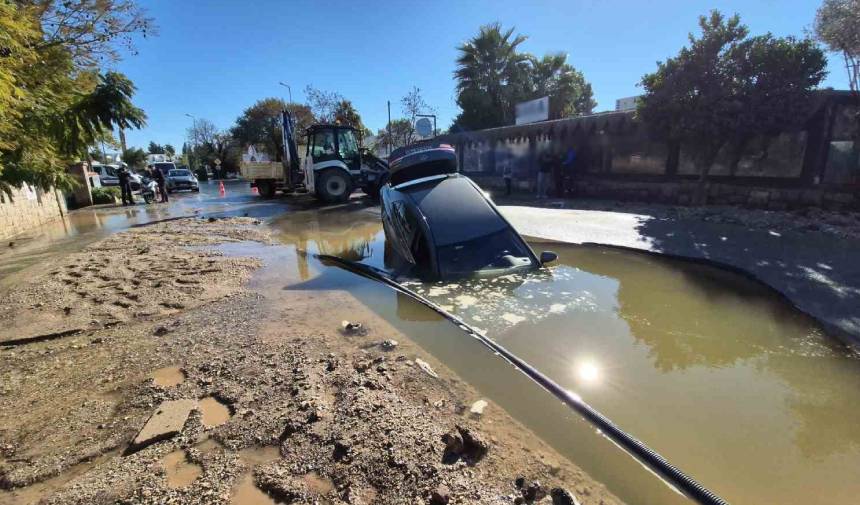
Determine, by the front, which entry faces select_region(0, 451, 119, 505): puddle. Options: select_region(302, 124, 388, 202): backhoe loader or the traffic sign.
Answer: the traffic sign

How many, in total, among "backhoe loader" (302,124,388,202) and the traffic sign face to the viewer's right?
1

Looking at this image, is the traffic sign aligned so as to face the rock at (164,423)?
yes

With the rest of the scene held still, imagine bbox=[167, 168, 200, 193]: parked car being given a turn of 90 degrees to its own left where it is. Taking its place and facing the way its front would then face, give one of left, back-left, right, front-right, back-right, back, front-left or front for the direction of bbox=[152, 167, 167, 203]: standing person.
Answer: back-right

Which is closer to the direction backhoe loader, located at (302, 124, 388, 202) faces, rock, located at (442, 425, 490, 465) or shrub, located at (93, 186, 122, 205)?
the rock

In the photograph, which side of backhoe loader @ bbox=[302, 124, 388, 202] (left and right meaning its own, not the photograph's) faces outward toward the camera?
right

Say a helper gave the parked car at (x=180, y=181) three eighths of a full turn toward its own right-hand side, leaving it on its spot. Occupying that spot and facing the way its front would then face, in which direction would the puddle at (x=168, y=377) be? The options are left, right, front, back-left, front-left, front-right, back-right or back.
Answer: left

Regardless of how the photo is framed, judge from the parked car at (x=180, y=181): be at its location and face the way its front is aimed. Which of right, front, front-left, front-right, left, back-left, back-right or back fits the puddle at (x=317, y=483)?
front-right

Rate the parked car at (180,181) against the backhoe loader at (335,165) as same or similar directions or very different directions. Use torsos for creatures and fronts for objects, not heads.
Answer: same or similar directions

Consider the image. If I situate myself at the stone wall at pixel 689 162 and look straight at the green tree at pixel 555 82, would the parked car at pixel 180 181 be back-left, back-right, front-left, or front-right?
front-left

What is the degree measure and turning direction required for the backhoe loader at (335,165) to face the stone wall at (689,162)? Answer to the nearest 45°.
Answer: approximately 45° to its right

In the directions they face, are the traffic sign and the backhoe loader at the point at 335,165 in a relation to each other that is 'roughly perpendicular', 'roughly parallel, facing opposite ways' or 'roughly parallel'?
roughly perpendicular

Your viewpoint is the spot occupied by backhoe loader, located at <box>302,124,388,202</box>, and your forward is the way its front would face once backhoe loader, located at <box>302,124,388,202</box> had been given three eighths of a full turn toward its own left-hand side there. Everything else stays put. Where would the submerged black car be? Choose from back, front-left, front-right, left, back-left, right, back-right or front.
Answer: back-left

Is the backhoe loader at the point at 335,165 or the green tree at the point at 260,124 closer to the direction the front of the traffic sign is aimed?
the backhoe loader

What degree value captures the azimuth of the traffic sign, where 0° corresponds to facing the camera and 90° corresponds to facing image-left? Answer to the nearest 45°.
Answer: approximately 0°

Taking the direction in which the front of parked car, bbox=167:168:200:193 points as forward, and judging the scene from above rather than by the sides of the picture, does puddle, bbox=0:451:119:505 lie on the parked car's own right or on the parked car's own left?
on the parked car's own right
